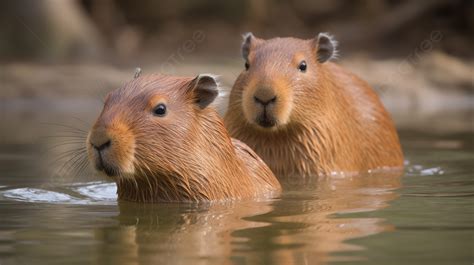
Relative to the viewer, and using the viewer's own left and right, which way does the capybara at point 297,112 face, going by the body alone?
facing the viewer and to the left of the viewer

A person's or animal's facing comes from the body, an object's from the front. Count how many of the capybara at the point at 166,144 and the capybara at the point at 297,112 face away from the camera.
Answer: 0

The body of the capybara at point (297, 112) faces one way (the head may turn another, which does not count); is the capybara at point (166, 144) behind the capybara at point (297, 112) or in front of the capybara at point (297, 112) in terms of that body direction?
in front

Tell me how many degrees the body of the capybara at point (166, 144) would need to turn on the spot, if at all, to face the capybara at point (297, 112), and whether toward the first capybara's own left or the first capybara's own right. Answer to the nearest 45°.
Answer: approximately 180°

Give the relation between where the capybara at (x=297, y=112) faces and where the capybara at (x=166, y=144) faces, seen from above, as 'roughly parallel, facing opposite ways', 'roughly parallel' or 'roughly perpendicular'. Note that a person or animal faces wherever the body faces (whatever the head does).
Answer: roughly parallel

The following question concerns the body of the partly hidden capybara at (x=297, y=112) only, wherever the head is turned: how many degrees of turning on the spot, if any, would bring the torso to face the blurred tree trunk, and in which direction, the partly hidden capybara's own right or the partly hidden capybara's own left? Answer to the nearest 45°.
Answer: approximately 90° to the partly hidden capybara's own right

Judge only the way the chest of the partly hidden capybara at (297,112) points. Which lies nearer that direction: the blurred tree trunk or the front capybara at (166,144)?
the front capybara

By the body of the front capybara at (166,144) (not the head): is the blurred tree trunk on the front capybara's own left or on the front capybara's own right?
on the front capybara's own right
